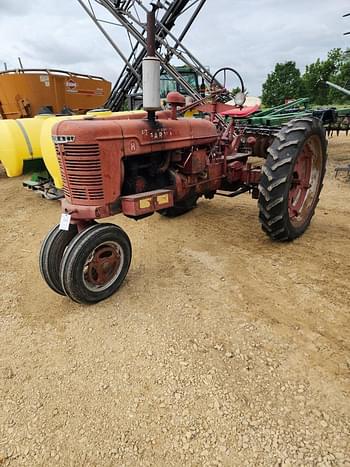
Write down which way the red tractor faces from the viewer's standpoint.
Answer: facing the viewer and to the left of the viewer

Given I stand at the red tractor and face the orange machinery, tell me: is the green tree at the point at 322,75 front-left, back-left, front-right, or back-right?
front-right

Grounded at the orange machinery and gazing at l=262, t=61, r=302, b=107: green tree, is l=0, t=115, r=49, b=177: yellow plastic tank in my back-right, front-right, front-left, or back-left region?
back-right

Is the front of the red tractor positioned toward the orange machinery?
no

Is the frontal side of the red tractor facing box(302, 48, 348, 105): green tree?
no

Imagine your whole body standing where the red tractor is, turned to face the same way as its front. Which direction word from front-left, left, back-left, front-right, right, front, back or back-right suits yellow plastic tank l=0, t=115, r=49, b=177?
right

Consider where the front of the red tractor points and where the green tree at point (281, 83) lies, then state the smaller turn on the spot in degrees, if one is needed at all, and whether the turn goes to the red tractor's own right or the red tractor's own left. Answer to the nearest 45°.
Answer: approximately 135° to the red tractor's own right

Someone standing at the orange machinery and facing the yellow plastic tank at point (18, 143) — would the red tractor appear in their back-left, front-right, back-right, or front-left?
front-left
